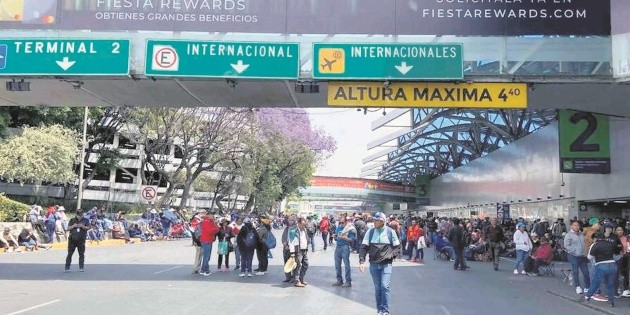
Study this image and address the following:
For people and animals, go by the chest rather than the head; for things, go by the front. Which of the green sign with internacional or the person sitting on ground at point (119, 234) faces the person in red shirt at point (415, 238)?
the person sitting on ground

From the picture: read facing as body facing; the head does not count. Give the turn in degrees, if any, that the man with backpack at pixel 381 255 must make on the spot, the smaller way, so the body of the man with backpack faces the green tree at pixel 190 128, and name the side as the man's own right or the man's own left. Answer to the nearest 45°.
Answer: approximately 135° to the man's own right

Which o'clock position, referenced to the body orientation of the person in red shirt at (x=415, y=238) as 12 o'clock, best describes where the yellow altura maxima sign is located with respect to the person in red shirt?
The yellow altura maxima sign is roughly at 12 o'clock from the person in red shirt.

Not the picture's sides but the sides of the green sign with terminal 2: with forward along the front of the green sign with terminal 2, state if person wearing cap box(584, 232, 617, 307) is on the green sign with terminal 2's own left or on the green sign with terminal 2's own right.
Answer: on the green sign with terminal 2's own left

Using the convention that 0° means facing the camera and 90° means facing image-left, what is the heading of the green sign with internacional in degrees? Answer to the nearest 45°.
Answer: approximately 0°

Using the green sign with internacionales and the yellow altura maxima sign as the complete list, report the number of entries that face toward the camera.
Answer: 2

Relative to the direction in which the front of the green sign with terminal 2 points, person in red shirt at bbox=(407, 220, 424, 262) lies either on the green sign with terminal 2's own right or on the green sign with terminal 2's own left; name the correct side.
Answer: on the green sign with terminal 2's own left

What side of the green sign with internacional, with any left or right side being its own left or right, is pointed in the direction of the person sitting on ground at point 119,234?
back

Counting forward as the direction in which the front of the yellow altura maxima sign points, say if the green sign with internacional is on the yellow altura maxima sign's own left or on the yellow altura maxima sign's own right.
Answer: on the yellow altura maxima sign's own right
